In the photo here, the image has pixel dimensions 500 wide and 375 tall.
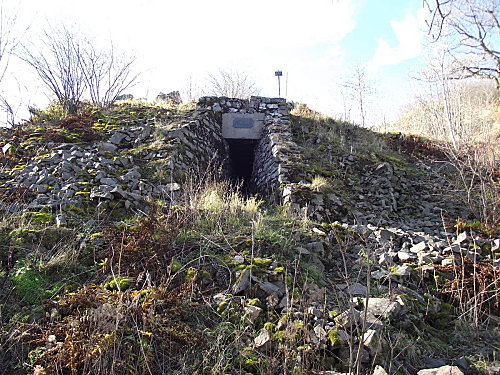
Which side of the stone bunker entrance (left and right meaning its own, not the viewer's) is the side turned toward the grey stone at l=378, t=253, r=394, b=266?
front

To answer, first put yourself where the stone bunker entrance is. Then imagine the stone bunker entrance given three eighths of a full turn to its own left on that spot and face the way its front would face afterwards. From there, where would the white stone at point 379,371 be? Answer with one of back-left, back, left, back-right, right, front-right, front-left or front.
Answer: back-right

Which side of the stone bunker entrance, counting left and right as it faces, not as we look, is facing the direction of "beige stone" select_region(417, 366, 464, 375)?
front

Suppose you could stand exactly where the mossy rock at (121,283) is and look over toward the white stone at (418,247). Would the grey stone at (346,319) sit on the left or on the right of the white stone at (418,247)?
right

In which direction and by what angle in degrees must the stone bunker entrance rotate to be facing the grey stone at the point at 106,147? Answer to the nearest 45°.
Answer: approximately 45° to its right

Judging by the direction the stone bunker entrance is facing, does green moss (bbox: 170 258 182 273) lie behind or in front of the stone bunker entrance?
in front

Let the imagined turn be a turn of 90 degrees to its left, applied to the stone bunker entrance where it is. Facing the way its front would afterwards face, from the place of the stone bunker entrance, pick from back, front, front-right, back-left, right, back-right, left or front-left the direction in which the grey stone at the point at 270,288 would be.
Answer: right

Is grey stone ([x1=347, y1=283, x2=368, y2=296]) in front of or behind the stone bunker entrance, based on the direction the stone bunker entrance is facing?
in front

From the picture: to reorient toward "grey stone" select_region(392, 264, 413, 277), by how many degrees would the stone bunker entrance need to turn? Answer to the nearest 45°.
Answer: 0° — it already faces it

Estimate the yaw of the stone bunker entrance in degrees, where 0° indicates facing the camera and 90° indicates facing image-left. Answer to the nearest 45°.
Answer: approximately 0°

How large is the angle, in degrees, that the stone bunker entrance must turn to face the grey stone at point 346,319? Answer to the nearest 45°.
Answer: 0° — it already faces it

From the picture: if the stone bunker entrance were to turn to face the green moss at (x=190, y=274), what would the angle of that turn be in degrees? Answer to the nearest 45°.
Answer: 0° — it already faces it

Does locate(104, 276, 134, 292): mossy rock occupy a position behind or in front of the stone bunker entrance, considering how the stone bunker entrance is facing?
in front

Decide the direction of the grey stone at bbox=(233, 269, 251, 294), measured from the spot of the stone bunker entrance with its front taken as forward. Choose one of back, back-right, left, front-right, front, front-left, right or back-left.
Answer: front
